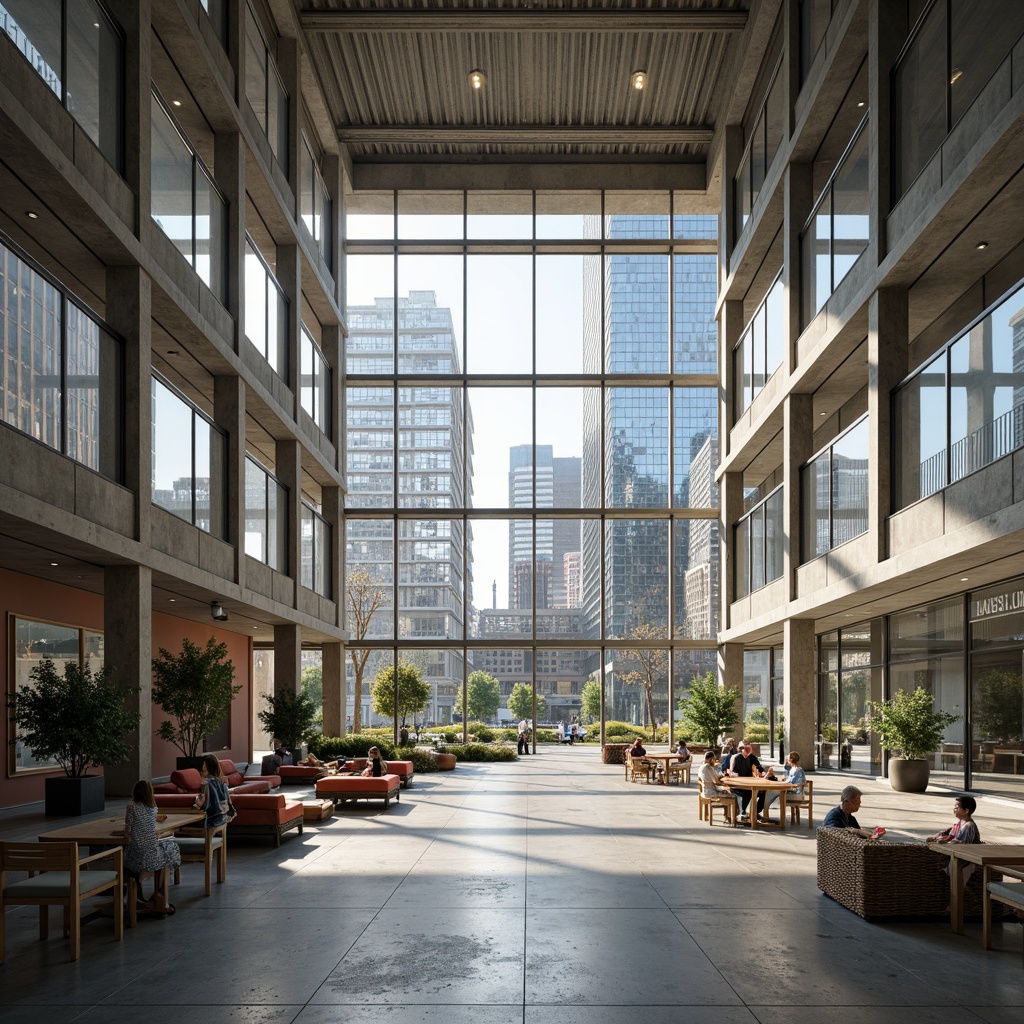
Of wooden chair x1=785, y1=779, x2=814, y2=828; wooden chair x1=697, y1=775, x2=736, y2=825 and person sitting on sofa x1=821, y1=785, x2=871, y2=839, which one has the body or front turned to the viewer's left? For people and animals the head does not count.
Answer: wooden chair x1=785, y1=779, x2=814, y2=828

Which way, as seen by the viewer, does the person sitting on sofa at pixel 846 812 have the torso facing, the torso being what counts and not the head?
to the viewer's right

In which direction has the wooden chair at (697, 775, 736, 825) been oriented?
to the viewer's right

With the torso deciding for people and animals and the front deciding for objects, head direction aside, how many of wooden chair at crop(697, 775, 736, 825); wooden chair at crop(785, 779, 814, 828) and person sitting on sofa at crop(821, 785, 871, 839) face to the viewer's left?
1

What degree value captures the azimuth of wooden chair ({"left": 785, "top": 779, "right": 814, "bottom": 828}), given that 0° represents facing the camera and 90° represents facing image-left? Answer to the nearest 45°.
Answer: approximately 90°

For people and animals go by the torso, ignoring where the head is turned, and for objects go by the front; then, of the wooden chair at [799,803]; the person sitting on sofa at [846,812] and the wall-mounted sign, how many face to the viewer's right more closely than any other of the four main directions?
1

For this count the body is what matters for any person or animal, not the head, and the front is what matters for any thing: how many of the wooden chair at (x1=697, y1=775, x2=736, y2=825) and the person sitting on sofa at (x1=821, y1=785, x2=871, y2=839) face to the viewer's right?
2

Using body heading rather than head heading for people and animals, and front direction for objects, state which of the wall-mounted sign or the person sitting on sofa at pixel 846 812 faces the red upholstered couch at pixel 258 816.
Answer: the wall-mounted sign

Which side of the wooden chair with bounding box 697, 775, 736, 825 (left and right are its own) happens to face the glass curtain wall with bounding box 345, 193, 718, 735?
left

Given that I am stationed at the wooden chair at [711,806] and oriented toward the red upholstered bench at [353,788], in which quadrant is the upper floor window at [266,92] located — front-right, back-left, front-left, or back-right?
front-right
